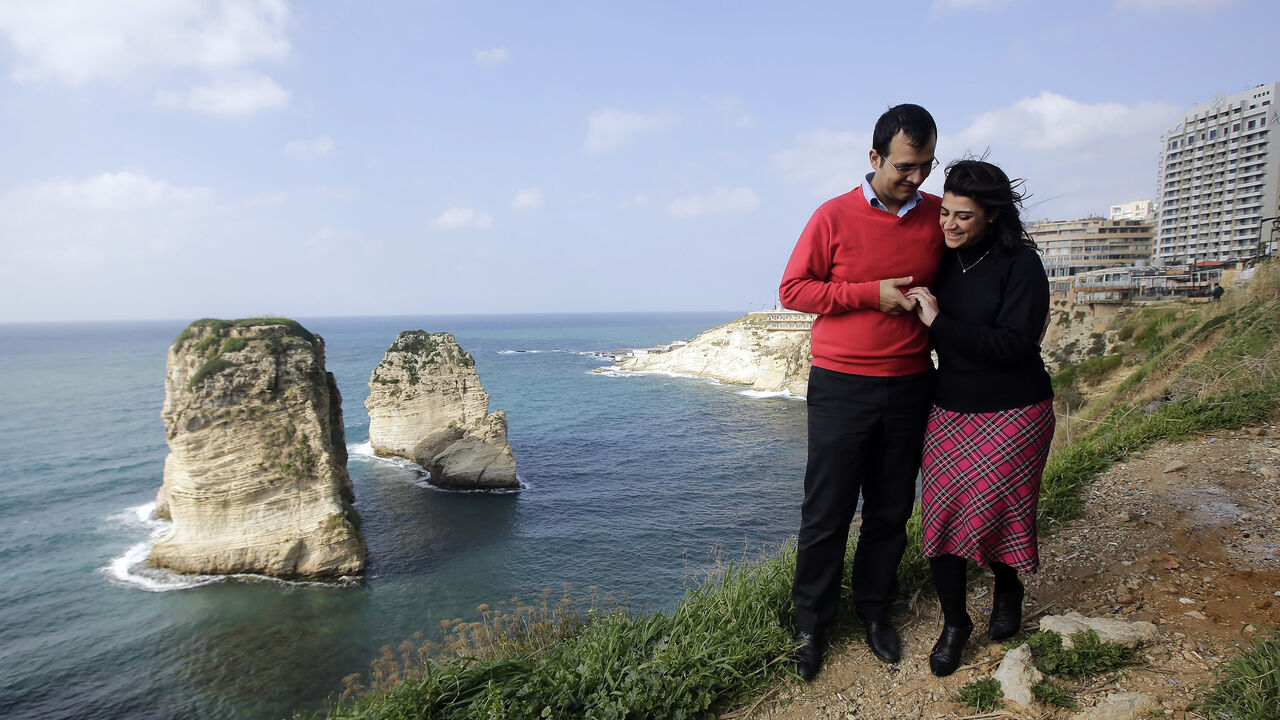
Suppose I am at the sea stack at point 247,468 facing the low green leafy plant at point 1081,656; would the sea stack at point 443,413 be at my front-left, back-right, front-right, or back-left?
back-left

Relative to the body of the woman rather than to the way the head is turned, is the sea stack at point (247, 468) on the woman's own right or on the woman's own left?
on the woman's own right

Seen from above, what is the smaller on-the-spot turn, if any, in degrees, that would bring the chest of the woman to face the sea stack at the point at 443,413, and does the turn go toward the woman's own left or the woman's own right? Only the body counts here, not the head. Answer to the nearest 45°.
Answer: approximately 90° to the woman's own right

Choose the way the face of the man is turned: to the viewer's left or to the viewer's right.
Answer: to the viewer's right

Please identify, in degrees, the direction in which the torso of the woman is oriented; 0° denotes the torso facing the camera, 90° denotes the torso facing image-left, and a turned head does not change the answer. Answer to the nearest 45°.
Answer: approximately 45°
